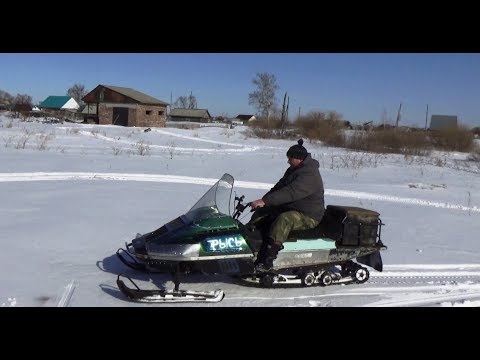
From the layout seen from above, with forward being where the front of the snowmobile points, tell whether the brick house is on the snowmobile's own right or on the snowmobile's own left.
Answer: on the snowmobile's own right

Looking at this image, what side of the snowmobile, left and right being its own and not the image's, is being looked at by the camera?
left
